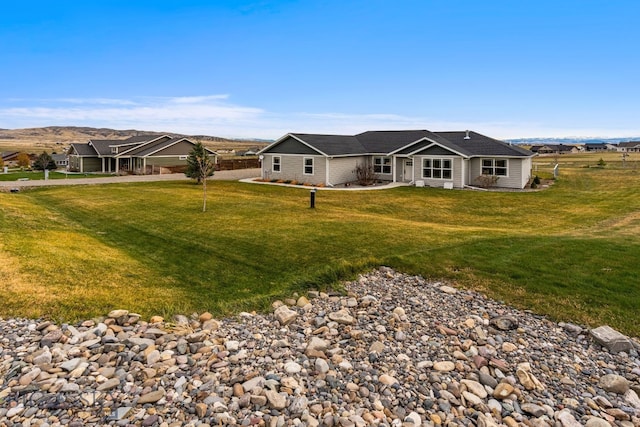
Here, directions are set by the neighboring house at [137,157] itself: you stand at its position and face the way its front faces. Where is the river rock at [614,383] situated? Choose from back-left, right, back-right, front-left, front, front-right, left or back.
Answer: front-left

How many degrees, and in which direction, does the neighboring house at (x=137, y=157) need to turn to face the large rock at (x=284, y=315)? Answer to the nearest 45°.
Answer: approximately 45° to its left

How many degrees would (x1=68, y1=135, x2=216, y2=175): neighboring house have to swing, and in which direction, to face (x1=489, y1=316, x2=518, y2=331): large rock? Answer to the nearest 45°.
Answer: approximately 45° to its left

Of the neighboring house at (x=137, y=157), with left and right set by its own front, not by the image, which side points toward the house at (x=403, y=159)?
left
